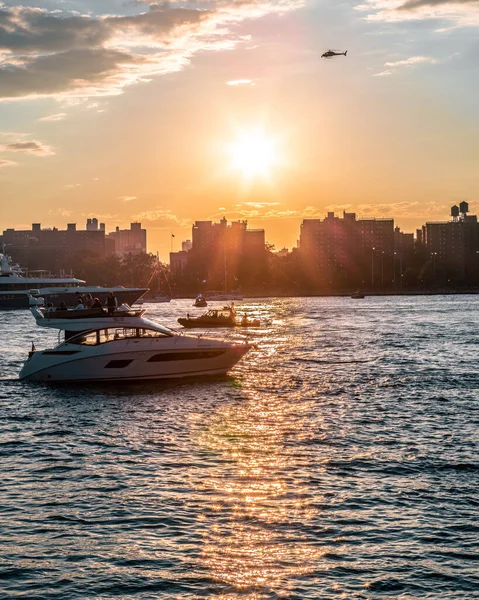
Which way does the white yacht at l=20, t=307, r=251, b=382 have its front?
to the viewer's right
